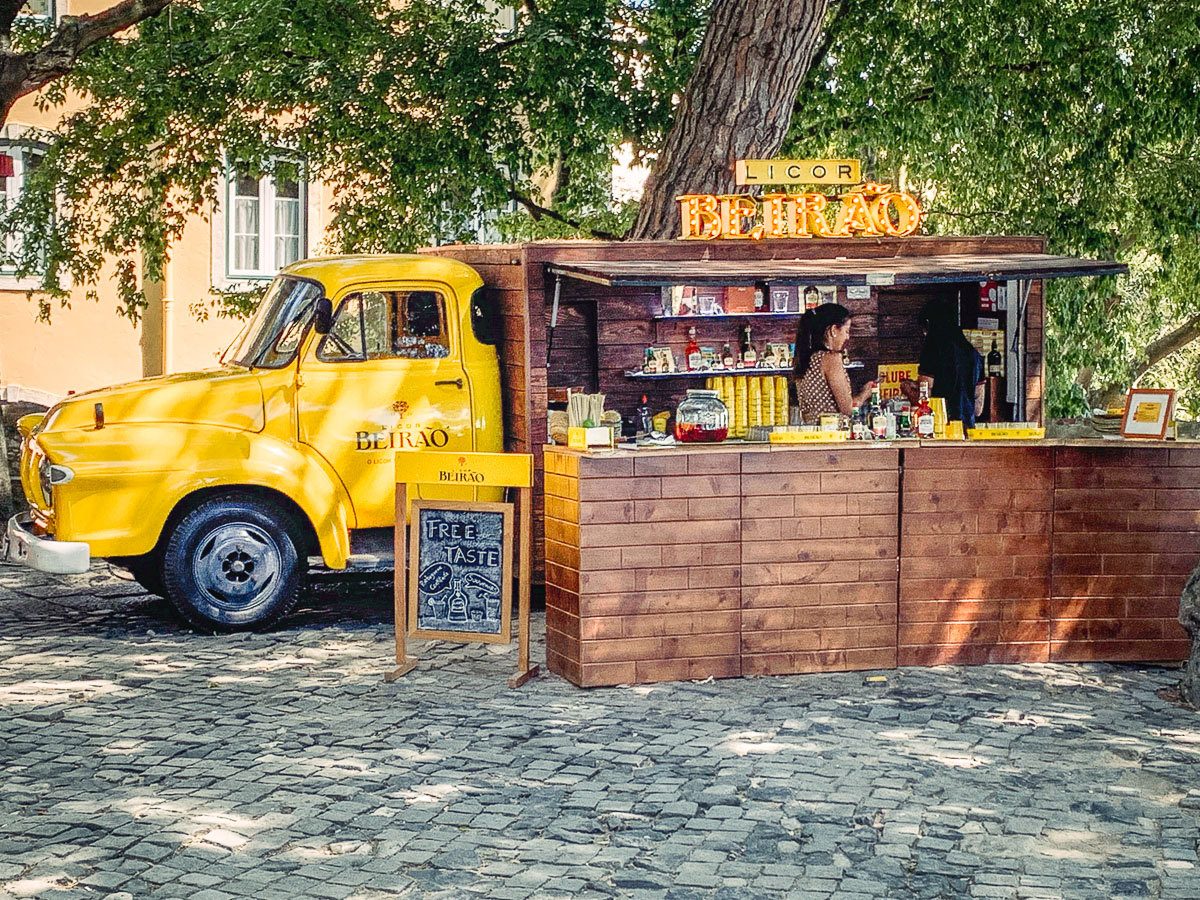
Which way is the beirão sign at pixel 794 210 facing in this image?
toward the camera

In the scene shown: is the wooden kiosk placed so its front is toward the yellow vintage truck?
no

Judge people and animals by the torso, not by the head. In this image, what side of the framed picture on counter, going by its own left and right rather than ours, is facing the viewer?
front

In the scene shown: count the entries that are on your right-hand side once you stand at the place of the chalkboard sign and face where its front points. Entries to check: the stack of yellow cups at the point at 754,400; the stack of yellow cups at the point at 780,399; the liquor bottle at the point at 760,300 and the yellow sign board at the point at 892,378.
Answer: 0

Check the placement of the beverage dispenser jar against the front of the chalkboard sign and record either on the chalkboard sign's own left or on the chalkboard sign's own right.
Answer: on the chalkboard sign's own left

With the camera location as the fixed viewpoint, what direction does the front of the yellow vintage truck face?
facing to the left of the viewer

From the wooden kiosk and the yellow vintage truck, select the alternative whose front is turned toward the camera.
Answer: the wooden kiosk

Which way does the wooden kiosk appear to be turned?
toward the camera

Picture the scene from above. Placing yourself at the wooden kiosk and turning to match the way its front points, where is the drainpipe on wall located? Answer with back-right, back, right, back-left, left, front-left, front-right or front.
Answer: back-right

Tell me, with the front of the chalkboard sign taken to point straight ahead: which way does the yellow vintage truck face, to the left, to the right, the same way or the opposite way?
to the right

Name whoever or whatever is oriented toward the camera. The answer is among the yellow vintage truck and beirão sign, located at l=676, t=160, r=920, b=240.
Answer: the beirão sign

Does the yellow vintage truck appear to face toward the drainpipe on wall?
no

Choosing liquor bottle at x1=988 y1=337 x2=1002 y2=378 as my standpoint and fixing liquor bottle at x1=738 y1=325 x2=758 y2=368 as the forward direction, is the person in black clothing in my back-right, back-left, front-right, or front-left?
front-left

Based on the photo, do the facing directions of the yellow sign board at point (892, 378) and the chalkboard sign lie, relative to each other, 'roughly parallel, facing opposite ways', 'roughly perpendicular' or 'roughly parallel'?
roughly parallel

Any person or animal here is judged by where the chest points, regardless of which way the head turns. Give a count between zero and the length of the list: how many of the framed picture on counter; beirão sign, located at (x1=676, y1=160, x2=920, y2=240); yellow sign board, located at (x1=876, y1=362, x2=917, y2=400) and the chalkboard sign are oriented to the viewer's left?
0

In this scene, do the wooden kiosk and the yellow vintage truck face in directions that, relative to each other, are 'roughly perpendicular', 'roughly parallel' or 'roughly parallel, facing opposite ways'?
roughly perpendicular

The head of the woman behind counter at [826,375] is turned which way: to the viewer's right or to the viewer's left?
to the viewer's right
